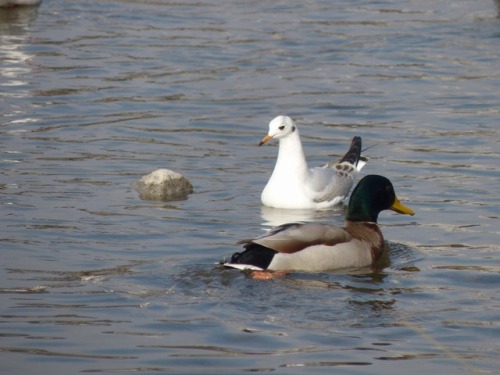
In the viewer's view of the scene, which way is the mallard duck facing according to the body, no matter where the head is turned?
to the viewer's right

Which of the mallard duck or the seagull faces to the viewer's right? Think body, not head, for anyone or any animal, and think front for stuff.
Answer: the mallard duck

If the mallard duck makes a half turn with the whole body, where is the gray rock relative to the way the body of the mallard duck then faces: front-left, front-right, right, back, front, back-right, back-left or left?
front-right

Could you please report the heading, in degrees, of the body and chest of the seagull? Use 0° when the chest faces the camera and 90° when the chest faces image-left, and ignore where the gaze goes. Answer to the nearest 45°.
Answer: approximately 45°

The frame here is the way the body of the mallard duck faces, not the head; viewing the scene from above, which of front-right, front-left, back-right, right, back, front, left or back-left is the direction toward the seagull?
left

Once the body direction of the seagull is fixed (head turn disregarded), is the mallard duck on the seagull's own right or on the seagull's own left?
on the seagull's own left

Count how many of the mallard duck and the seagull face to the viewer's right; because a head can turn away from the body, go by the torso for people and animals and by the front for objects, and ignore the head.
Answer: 1
